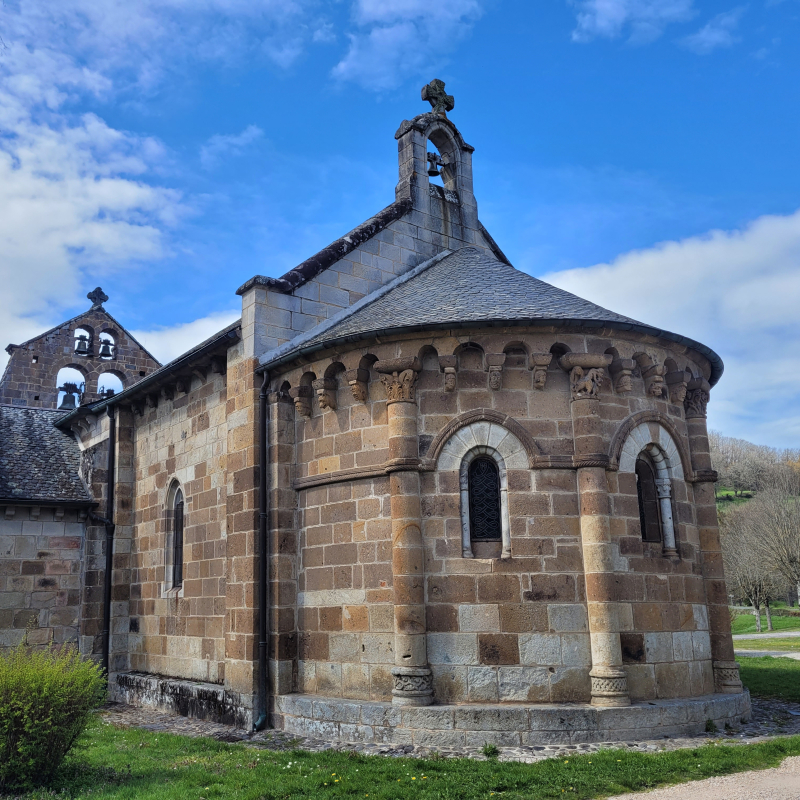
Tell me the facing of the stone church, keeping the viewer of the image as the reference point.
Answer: facing away from the viewer and to the left of the viewer

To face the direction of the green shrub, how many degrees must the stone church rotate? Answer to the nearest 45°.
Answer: approximately 90° to its left
